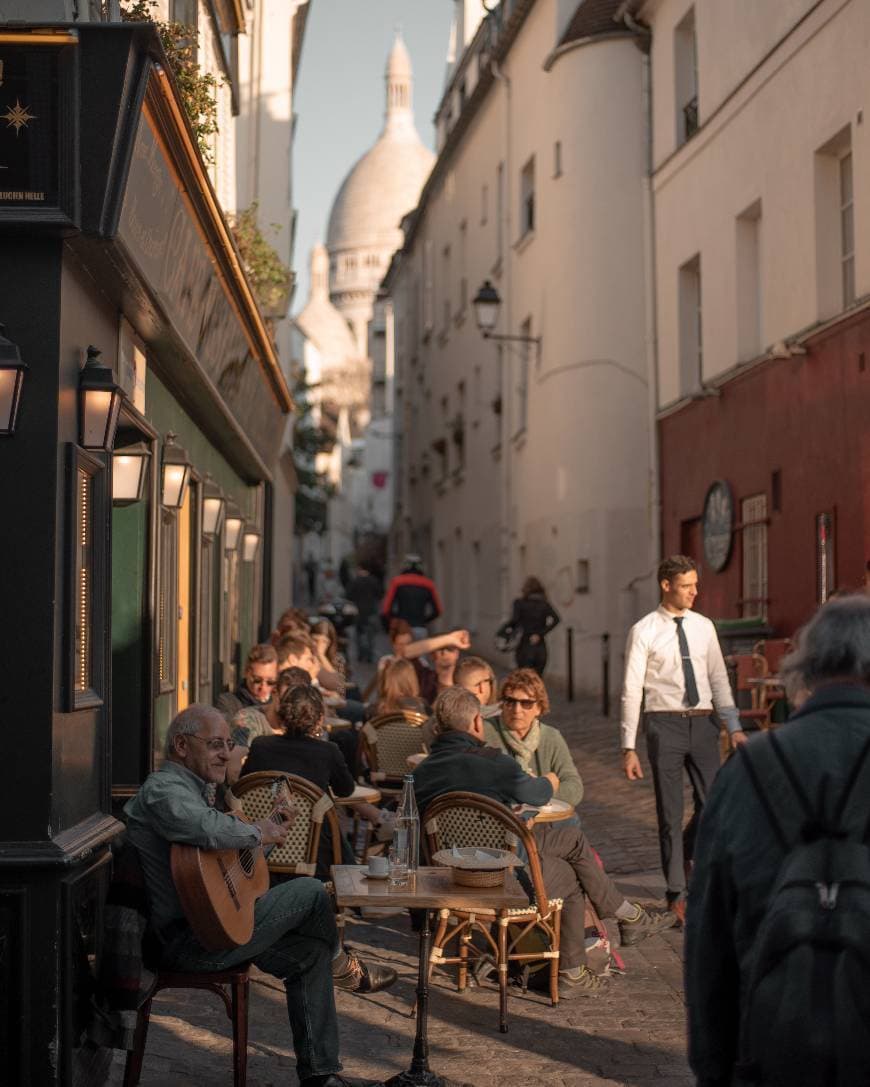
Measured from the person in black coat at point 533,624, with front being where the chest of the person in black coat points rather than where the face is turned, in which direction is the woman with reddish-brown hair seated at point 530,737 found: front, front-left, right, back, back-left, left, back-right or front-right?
back

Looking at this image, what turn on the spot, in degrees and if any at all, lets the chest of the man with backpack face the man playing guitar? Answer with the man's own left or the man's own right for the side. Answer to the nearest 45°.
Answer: approximately 45° to the man's own left

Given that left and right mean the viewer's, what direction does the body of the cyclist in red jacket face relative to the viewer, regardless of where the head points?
facing away from the viewer

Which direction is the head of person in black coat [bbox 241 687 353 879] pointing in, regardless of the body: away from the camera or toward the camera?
away from the camera

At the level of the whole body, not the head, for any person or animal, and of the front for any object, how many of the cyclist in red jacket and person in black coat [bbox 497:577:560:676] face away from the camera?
2

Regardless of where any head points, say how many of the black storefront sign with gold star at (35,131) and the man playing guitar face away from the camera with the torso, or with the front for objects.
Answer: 0

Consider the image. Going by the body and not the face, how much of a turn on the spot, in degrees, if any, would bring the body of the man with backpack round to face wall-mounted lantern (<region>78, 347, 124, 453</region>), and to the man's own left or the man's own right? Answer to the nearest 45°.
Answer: approximately 45° to the man's own left

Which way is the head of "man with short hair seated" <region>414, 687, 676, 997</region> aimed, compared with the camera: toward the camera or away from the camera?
away from the camera

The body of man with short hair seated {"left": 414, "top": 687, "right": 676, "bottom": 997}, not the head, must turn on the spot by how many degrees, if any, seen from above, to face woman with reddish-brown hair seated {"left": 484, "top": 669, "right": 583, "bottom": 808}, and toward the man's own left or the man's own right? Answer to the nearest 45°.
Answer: approximately 45° to the man's own left

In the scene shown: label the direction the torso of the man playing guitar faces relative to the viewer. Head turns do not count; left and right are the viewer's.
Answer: facing to the right of the viewer

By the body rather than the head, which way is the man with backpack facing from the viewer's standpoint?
away from the camera

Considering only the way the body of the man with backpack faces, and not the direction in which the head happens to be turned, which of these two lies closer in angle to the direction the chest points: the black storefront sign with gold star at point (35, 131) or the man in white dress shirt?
the man in white dress shirt

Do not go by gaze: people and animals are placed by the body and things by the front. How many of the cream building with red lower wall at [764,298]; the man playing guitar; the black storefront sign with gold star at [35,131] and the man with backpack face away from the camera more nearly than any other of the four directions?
1
